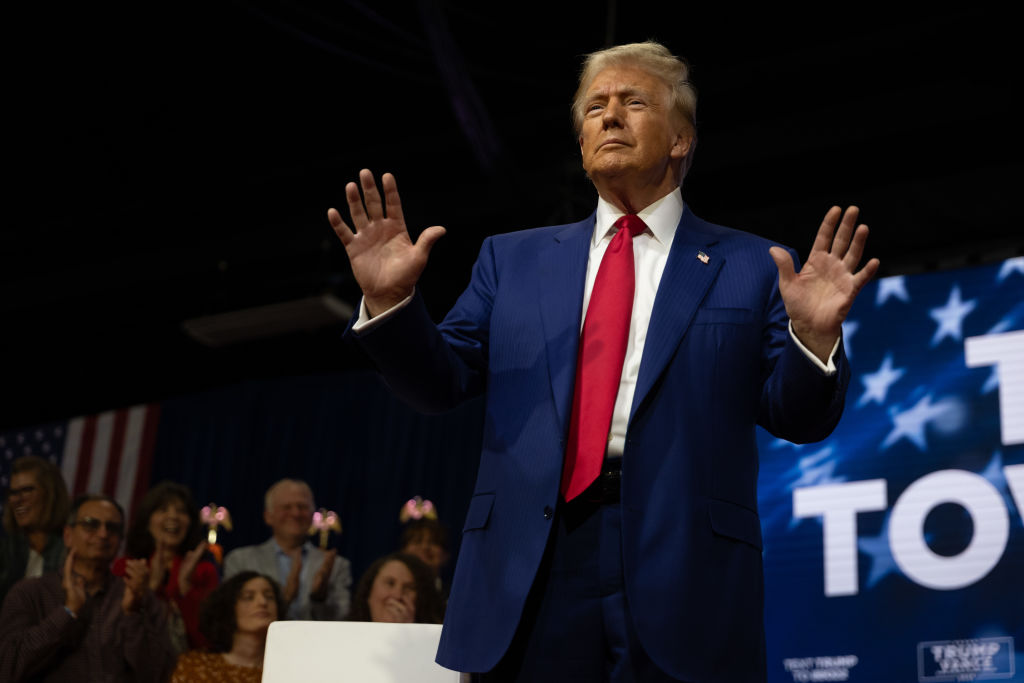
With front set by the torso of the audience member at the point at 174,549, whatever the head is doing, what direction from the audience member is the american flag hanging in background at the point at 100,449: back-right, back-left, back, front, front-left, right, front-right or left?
back

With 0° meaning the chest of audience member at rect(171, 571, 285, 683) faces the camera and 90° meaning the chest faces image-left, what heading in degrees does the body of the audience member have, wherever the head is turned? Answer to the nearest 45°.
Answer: approximately 315°

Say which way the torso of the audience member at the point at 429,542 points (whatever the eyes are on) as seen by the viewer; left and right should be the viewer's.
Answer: facing the viewer

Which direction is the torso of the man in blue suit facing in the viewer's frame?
toward the camera

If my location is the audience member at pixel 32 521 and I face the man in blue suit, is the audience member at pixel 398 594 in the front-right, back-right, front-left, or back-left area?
front-left

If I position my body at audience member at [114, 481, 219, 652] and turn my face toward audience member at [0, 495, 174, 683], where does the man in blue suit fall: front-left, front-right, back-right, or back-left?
front-left

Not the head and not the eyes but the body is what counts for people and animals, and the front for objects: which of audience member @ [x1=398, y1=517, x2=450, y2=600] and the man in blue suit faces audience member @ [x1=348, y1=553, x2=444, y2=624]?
audience member @ [x1=398, y1=517, x2=450, y2=600]

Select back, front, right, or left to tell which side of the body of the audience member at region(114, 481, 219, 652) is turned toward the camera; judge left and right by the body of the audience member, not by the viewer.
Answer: front

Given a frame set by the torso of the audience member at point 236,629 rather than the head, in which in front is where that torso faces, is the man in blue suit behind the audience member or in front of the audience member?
in front

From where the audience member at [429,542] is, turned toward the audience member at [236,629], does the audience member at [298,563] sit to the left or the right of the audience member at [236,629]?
right

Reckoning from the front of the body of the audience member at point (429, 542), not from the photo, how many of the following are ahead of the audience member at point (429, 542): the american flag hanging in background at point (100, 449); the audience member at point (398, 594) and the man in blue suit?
2

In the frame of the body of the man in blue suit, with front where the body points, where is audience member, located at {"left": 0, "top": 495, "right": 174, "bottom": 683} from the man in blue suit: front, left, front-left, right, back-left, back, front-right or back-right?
back-right
